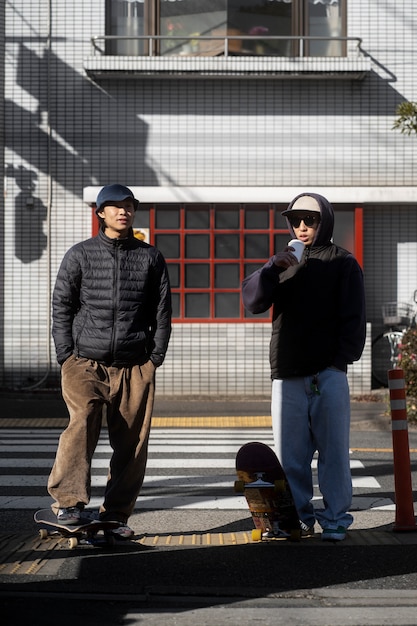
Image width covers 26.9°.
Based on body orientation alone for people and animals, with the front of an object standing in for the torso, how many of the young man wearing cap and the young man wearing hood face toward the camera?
2

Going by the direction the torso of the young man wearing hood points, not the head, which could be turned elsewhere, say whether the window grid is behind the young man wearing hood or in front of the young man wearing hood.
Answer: behind

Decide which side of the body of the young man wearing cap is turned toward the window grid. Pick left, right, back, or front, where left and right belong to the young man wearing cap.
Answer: back

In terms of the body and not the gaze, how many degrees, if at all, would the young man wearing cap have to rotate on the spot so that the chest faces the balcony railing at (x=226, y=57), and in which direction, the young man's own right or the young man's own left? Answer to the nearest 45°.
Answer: approximately 180°

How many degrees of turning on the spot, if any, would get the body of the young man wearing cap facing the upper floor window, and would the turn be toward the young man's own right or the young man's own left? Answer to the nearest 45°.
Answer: approximately 180°

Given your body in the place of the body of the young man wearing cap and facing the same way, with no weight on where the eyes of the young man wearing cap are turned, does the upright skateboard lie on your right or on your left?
on your left

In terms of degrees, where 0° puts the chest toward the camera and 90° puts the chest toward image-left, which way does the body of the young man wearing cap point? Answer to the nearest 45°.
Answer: approximately 0°

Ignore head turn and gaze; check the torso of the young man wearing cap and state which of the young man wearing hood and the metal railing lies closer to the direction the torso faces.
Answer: the young man wearing hood

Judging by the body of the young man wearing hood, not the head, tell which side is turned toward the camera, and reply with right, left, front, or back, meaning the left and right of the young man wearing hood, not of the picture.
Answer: front

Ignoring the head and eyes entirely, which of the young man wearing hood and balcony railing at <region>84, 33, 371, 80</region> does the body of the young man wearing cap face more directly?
the young man wearing hood

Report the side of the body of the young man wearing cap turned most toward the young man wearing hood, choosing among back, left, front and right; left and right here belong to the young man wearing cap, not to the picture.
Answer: left

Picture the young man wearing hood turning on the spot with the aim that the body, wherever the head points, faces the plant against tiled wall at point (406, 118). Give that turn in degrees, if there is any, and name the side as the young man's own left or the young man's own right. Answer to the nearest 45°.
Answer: approximately 180°

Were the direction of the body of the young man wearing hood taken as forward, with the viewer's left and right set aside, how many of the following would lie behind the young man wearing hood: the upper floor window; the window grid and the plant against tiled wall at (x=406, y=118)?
3
